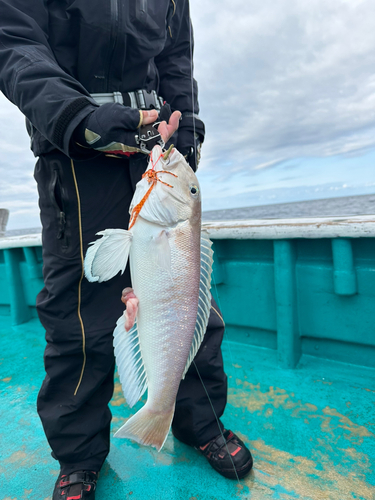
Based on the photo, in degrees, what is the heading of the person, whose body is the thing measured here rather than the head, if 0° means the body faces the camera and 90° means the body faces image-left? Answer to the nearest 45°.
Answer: approximately 315°
